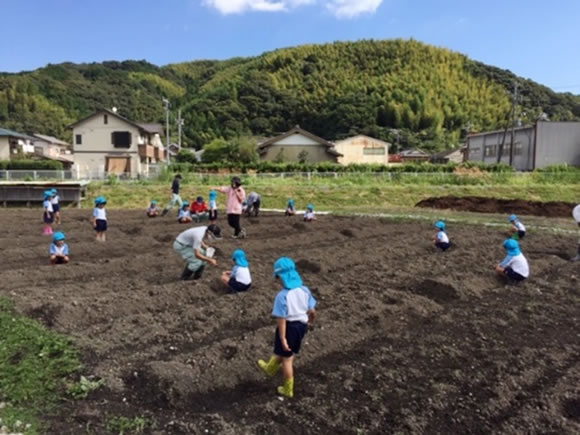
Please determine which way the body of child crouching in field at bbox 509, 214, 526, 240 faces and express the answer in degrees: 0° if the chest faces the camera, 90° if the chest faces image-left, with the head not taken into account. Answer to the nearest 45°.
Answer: approximately 90°

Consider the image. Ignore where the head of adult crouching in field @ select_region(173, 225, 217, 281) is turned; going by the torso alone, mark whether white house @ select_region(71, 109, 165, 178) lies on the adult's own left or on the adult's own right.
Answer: on the adult's own left

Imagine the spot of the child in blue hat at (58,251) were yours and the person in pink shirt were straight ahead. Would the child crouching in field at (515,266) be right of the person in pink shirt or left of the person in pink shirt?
right

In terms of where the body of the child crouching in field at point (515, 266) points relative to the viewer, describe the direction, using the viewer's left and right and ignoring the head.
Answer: facing away from the viewer and to the left of the viewer

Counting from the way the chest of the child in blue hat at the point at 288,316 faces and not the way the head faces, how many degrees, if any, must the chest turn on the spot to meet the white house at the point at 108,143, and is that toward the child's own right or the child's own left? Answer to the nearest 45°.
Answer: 0° — they already face it

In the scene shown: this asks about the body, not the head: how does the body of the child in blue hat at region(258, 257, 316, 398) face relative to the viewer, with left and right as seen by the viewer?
facing away from the viewer and to the left of the viewer

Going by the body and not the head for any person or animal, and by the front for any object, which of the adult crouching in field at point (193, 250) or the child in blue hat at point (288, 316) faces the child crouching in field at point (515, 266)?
the adult crouching in field

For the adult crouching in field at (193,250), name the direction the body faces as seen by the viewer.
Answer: to the viewer's right
